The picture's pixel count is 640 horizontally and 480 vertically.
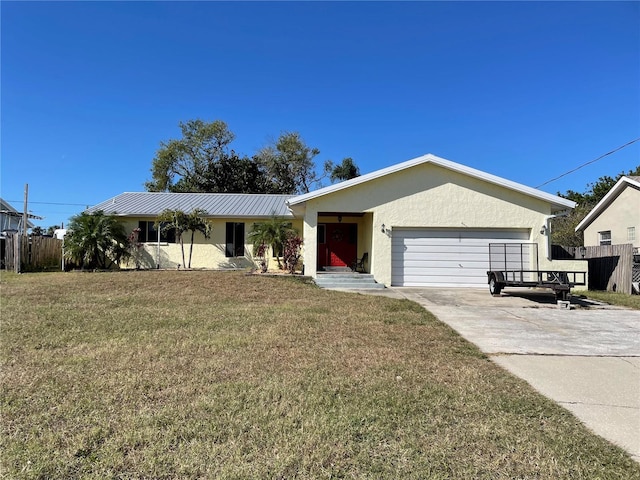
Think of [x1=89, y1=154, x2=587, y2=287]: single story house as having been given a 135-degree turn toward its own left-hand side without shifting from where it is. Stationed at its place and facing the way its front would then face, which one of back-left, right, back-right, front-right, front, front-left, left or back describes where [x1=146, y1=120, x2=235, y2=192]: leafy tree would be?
left

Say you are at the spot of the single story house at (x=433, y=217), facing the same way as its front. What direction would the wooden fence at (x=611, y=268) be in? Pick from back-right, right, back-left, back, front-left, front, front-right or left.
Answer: left

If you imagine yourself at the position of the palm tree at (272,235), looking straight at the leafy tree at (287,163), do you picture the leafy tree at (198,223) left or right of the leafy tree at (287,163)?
left

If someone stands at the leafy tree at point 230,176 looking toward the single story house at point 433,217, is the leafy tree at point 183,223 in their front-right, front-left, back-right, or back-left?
front-right

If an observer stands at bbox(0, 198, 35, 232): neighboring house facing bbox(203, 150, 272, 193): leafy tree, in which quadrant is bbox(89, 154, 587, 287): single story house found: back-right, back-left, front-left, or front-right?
front-right

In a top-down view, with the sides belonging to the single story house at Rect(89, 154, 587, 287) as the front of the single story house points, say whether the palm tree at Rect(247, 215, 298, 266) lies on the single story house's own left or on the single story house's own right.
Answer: on the single story house's own right

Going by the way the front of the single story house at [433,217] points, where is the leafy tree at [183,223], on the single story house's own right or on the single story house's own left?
on the single story house's own right

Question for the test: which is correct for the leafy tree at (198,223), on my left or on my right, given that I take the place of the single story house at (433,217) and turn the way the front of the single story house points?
on my right

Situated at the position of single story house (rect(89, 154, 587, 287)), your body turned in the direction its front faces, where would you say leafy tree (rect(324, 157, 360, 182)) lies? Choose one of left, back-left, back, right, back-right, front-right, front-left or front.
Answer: back

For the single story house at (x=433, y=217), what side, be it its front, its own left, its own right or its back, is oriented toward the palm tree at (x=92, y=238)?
right

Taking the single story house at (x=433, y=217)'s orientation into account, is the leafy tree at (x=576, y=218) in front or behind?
behind

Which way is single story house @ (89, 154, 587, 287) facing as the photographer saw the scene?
facing the viewer

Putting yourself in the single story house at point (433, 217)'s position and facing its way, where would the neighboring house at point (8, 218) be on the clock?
The neighboring house is roughly at 4 o'clock from the single story house.

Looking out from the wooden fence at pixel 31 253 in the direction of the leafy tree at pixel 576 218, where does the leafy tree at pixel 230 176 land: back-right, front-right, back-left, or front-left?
front-left
